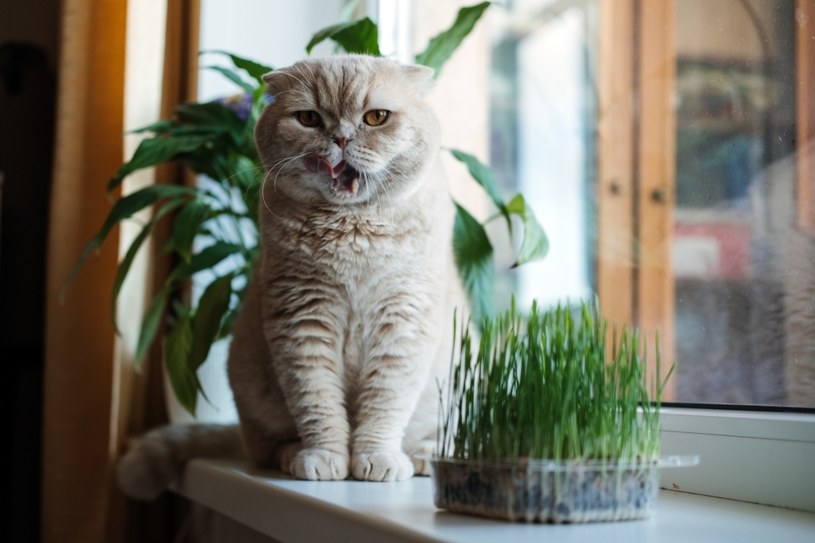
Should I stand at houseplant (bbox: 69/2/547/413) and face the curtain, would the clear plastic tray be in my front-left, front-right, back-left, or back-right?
back-left

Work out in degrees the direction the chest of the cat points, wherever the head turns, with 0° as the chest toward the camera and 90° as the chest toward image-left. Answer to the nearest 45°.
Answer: approximately 0°

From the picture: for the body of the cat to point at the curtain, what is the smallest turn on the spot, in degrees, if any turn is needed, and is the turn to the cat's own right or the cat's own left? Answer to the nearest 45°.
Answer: approximately 135° to the cat's own right
